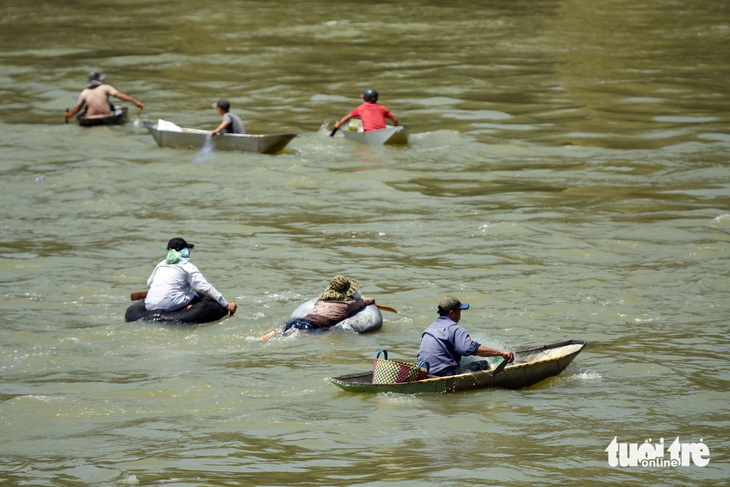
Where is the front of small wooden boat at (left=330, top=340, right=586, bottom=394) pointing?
to the viewer's right

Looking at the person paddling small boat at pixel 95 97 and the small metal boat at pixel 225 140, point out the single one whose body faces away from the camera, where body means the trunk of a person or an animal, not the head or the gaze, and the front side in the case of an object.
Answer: the person paddling small boat

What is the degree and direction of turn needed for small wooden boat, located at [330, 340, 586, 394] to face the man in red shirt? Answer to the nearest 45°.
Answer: approximately 90° to its left

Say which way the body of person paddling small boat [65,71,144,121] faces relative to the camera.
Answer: away from the camera

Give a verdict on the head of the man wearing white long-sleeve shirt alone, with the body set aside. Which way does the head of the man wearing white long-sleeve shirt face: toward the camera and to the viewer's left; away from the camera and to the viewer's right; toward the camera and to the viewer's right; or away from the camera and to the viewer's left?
away from the camera and to the viewer's right

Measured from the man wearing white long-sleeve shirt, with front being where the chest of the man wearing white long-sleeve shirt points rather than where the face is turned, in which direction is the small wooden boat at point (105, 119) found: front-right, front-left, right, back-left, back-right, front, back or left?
front-left

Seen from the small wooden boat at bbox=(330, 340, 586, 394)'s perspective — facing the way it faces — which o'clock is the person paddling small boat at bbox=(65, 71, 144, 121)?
The person paddling small boat is roughly at 8 o'clock from the small wooden boat.

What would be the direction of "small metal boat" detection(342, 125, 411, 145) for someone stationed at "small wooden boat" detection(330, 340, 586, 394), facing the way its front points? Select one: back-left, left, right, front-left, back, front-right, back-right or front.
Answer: left

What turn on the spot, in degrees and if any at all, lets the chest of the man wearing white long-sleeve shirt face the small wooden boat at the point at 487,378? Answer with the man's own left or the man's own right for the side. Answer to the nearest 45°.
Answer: approximately 90° to the man's own right

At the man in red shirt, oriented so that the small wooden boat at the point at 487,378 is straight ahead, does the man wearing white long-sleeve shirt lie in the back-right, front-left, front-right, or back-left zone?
front-right

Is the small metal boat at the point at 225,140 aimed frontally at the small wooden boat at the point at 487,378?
no
